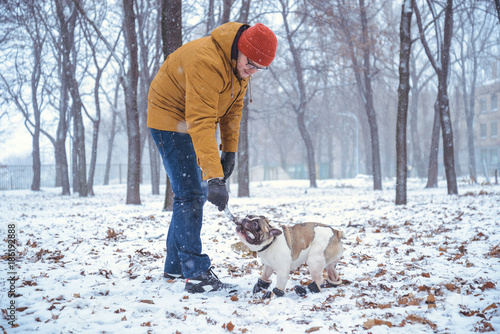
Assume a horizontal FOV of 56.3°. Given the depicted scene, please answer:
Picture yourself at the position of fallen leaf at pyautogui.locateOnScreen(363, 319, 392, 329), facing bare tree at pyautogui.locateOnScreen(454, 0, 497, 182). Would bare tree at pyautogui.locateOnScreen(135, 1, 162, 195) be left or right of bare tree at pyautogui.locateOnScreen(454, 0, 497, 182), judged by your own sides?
left

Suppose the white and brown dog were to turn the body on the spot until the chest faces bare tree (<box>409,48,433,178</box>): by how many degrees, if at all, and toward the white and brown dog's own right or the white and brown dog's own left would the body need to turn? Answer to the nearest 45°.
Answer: approximately 90° to the white and brown dog's own right

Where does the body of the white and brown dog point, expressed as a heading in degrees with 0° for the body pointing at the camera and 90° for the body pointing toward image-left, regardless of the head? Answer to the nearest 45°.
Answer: approximately 90°

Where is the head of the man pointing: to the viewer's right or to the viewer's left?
to the viewer's right

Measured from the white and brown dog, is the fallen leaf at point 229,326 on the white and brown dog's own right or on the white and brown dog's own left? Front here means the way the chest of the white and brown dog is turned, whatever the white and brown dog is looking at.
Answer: on the white and brown dog's own left

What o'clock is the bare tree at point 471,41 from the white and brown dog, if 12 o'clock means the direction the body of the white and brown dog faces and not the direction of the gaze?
The bare tree is roughly at 4 o'clock from the white and brown dog.

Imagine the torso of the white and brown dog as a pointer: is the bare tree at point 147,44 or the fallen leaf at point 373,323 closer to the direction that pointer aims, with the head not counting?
the bare tree
